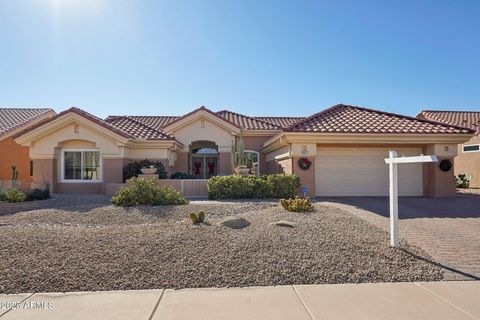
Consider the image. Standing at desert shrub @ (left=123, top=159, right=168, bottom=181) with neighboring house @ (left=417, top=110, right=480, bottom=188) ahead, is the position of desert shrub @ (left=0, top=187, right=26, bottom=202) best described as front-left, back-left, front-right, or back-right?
back-right

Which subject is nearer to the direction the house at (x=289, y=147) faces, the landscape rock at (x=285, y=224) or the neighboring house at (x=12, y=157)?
the landscape rock

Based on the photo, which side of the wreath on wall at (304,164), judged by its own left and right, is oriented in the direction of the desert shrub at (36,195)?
right

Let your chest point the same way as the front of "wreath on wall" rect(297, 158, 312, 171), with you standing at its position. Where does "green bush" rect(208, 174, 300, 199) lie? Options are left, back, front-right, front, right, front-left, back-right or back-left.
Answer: front-right

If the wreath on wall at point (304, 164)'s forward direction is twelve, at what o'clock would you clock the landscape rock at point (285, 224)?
The landscape rock is roughly at 12 o'clock from the wreath on wall.

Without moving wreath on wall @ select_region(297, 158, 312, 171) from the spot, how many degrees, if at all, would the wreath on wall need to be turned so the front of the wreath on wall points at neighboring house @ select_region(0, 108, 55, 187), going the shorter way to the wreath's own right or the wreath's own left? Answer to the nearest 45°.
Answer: approximately 90° to the wreath's own right

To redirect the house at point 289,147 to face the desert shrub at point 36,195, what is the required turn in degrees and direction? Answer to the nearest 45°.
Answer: approximately 90° to its right

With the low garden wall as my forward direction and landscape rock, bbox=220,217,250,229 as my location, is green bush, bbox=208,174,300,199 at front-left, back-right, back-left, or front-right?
front-right

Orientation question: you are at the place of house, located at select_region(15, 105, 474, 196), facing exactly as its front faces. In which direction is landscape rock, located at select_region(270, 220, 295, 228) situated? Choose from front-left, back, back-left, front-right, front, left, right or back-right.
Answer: front

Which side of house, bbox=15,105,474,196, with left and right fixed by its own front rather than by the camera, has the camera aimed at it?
front

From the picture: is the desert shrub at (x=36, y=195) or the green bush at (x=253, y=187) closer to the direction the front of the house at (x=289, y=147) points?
the green bush

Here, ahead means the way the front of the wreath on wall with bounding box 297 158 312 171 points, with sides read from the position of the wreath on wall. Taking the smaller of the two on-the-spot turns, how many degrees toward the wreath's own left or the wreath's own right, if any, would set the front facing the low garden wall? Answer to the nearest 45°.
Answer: approximately 90° to the wreath's own right

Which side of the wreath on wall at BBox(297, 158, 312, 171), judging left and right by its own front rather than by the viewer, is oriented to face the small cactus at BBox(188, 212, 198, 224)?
front

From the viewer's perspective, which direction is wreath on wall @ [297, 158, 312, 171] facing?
toward the camera

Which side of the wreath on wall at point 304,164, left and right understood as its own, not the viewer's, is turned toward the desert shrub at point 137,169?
right
